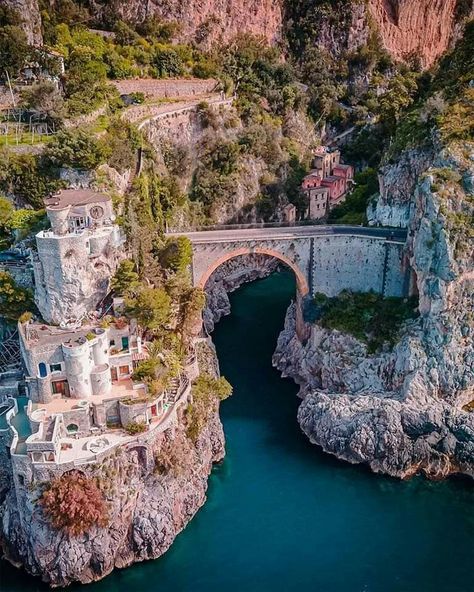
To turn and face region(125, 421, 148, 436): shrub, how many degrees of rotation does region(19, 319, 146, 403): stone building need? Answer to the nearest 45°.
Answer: approximately 45° to its left

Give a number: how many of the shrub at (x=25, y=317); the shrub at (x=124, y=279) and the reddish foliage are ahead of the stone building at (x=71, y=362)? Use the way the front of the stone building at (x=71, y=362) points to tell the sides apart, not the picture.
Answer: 1

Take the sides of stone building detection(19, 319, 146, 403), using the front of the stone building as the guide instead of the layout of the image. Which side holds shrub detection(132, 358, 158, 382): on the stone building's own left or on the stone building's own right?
on the stone building's own left

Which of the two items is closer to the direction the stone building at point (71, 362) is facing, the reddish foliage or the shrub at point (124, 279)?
the reddish foliage

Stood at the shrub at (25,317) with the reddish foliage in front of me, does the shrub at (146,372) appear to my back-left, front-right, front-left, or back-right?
front-left

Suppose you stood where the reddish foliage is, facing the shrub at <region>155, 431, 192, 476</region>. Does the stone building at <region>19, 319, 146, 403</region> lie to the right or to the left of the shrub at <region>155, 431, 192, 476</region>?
left

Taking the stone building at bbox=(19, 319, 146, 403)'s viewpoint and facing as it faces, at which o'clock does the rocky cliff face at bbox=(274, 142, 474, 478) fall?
The rocky cliff face is roughly at 9 o'clock from the stone building.

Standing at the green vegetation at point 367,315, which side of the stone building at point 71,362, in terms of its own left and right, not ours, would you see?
left

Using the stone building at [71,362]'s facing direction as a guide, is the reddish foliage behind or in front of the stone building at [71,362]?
in front

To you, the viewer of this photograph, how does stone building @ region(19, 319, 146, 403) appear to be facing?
facing the viewer

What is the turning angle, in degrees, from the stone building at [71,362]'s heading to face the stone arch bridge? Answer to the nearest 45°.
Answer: approximately 135° to its left

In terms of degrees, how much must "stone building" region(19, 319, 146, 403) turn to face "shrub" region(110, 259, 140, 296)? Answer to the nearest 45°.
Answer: approximately 135° to its left
